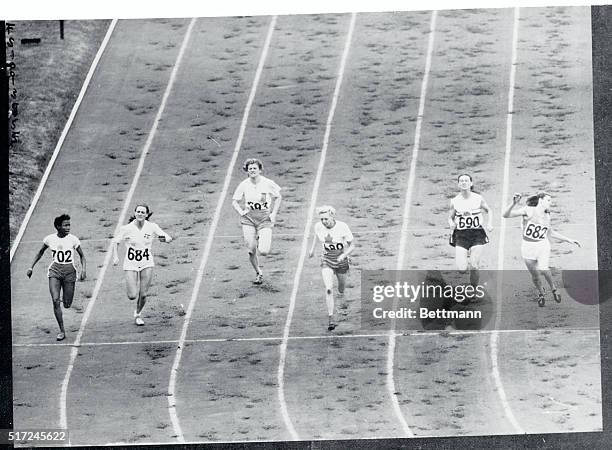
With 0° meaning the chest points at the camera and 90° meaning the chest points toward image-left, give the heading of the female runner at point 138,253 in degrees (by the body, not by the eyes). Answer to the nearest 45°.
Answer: approximately 0°

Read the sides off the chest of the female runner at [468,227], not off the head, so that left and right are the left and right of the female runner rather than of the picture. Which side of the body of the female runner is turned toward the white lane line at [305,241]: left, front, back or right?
right

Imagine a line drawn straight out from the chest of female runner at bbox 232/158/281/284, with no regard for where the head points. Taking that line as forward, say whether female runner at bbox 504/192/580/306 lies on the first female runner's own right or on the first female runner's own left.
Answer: on the first female runner's own left

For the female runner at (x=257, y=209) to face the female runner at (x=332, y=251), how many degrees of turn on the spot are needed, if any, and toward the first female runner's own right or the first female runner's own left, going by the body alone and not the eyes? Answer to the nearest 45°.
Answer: approximately 90° to the first female runner's own left

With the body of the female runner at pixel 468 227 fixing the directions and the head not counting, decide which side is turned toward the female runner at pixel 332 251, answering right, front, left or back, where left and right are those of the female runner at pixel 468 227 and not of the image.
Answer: right

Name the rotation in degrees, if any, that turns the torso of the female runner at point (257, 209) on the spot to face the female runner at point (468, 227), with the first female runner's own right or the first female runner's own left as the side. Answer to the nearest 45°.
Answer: approximately 90° to the first female runner's own left
